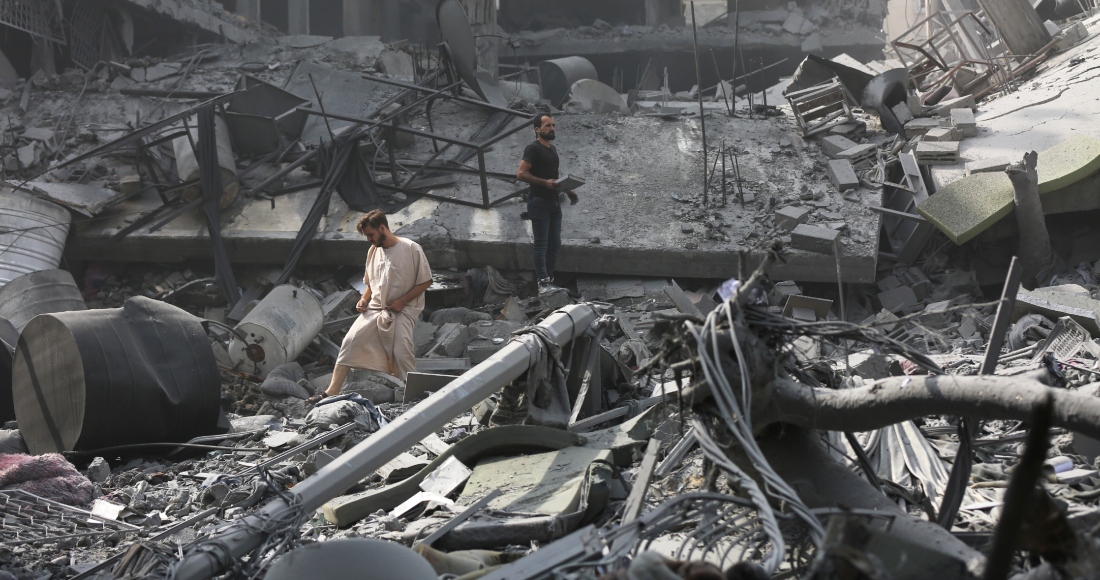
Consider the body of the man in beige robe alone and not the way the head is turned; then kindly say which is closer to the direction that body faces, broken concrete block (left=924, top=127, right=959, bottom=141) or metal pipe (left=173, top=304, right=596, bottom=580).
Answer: the metal pipe

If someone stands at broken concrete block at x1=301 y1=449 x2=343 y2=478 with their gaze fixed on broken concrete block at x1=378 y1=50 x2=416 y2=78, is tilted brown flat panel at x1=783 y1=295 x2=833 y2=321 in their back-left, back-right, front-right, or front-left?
front-right

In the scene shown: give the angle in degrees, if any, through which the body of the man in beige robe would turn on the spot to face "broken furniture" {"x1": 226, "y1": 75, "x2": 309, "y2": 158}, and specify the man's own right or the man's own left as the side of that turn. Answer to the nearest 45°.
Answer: approximately 135° to the man's own right

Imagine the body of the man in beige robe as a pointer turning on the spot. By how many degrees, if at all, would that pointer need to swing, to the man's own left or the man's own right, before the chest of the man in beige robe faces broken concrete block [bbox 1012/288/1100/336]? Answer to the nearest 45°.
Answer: approximately 135° to the man's own left

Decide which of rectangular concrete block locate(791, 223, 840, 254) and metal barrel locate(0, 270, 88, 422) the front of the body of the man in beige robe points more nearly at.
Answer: the metal barrel

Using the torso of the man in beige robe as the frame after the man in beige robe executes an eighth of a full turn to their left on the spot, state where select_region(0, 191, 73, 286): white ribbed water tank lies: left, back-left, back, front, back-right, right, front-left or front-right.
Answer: back-right

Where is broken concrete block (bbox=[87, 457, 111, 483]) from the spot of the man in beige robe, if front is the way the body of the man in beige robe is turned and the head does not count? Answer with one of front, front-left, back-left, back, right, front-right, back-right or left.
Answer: front

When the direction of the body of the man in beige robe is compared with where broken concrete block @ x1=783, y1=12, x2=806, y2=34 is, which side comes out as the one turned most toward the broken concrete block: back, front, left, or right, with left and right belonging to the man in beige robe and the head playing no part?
back

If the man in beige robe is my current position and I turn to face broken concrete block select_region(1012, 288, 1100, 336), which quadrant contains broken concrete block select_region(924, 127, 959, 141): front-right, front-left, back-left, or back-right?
front-left

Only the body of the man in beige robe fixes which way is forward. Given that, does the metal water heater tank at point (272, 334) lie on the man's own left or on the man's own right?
on the man's own right
